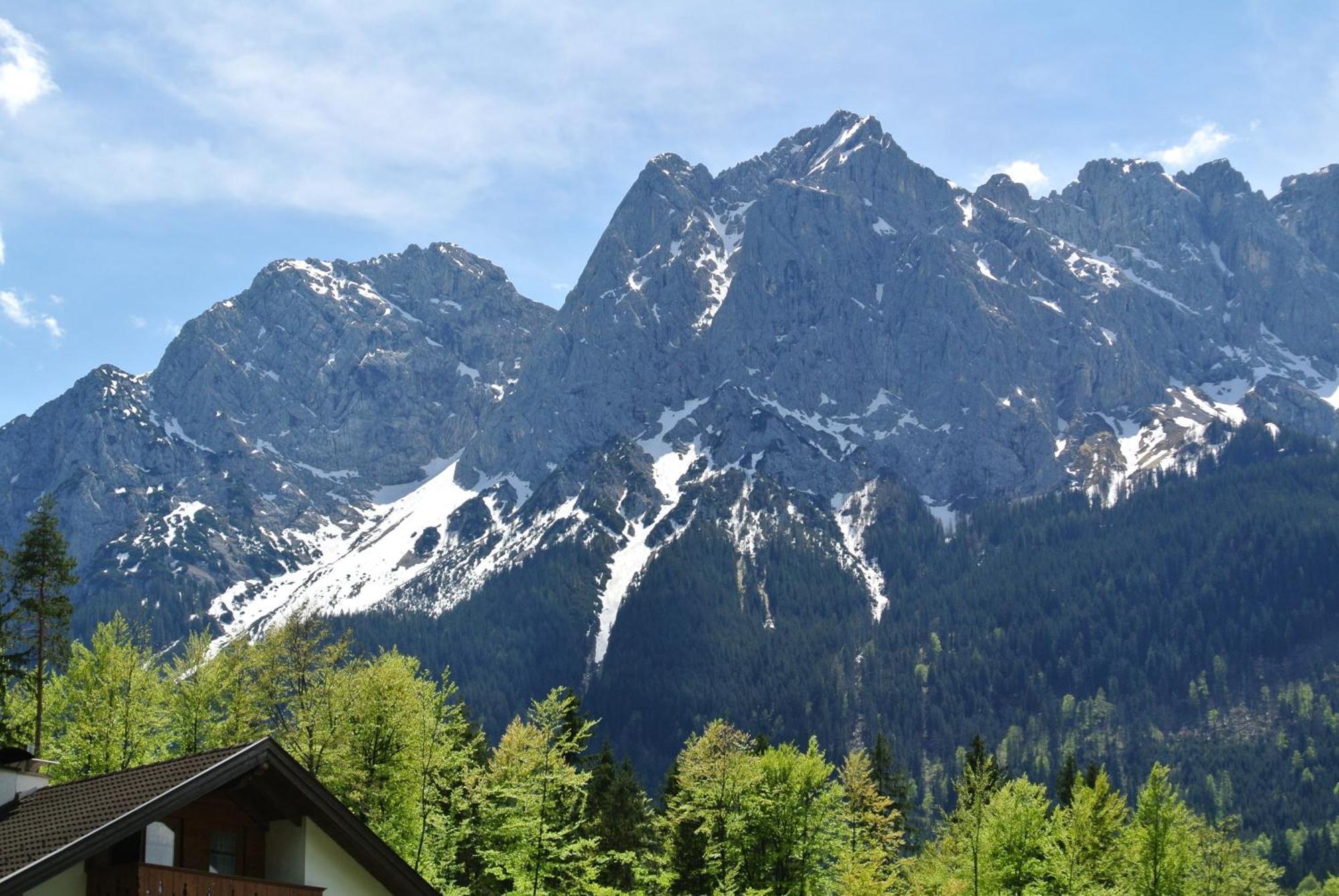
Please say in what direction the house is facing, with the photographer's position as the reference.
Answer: facing the viewer and to the right of the viewer

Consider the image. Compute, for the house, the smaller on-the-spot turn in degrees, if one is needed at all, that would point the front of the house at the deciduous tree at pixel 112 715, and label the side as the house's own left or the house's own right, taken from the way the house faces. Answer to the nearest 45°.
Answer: approximately 135° to the house's own left

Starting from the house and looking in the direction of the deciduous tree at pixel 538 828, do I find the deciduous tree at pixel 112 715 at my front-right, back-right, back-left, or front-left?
front-left

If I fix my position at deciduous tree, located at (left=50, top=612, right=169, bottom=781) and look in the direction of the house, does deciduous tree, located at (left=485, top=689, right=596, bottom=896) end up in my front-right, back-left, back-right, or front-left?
front-left

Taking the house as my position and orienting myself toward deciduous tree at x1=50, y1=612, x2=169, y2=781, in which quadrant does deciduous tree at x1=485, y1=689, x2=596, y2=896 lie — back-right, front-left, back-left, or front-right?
front-right

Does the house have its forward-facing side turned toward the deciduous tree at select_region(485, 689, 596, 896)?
no
